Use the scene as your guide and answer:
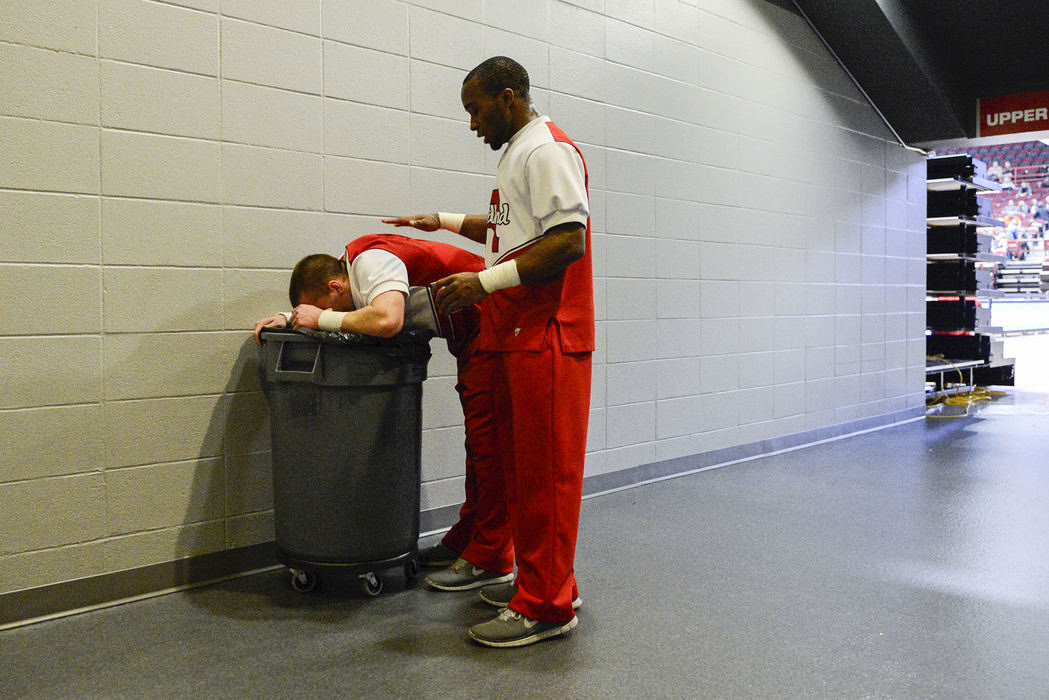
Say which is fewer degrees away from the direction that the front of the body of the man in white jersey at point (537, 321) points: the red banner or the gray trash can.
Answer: the gray trash can

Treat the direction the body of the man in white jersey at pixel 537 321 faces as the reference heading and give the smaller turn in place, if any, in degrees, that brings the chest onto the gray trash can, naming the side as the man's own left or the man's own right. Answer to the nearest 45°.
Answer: approximately 45° to the man's own right

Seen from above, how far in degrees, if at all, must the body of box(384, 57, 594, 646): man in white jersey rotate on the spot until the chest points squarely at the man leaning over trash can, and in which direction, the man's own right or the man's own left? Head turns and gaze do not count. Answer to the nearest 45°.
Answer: approximately 45° to the man's own right

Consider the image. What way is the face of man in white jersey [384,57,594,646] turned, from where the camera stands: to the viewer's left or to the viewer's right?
to the viewer's left

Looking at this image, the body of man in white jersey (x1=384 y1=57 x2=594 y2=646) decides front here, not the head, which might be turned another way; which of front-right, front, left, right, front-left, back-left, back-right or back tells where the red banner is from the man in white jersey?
back-right

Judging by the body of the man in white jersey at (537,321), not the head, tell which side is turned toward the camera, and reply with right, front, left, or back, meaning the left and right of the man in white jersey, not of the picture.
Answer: left
